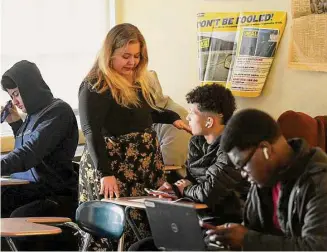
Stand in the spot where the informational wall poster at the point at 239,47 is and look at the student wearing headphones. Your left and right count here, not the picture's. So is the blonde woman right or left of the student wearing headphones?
right

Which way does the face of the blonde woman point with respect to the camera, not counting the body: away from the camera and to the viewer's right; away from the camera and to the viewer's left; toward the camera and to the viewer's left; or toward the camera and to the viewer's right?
toward the camera and to the viewer's right

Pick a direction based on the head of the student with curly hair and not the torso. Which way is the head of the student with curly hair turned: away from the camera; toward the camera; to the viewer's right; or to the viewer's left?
to the viewer's left

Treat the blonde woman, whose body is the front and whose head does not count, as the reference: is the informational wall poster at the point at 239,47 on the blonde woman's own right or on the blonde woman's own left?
on the blonde woman's own left

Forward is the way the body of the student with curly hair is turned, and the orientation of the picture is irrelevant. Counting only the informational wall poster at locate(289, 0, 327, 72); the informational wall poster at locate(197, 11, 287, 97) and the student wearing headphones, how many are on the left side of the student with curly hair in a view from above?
1

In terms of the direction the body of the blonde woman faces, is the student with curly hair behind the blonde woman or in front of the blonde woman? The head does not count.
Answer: in front

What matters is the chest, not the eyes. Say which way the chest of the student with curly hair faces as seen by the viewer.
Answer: to the viewer's left

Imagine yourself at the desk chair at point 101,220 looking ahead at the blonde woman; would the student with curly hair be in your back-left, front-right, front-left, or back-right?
front-right

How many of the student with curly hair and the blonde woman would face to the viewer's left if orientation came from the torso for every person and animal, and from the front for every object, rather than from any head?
1

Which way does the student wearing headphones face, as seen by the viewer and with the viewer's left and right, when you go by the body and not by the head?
facing the viewer and to the left of the viewer

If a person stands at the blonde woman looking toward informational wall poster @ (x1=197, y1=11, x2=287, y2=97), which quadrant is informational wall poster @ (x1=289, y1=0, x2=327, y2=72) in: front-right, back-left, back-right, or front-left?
front-right

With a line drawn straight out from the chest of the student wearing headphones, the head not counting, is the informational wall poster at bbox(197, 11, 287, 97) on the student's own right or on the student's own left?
on the student's own right

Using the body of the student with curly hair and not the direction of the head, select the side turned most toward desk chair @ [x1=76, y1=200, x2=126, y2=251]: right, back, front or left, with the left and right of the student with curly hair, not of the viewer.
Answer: front

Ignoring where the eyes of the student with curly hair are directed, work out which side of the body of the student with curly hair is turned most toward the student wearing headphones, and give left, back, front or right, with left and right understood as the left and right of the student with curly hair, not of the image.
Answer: left

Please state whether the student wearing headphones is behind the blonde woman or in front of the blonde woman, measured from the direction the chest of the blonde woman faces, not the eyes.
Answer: in front
